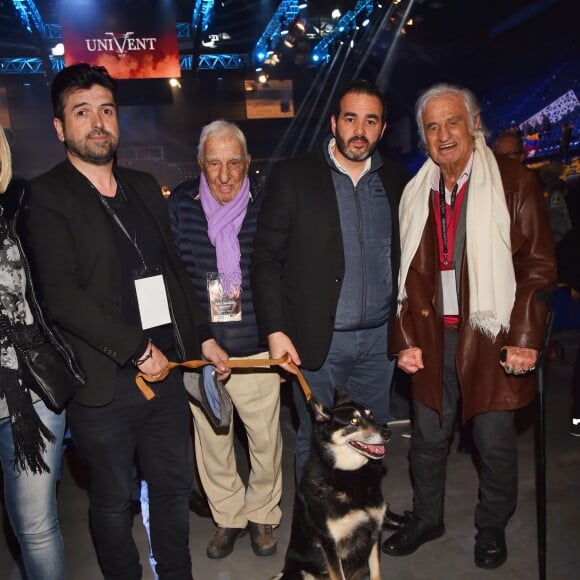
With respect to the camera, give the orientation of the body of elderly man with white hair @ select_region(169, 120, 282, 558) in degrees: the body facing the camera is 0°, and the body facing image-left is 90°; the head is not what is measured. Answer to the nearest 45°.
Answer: approximately 0°

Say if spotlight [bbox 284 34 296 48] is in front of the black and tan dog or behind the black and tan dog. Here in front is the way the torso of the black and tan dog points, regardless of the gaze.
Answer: behind

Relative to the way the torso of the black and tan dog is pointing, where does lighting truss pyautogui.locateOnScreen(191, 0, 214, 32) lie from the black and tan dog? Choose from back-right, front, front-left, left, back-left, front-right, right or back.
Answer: back-left

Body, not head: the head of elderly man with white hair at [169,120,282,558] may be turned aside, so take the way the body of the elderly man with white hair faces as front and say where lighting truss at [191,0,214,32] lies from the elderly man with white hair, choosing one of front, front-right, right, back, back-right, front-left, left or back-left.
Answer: back

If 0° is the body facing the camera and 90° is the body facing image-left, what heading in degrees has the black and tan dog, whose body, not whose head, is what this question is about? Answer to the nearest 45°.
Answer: approximately 315°

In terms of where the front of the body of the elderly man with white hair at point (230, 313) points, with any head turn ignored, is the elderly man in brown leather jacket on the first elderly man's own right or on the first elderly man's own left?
on the first elderly man's own left

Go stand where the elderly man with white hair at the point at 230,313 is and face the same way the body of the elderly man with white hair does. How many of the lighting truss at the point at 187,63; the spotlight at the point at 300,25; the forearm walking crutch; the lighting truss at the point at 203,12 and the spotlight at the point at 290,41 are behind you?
4

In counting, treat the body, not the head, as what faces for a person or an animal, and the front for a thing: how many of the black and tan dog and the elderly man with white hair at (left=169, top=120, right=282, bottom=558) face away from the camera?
0

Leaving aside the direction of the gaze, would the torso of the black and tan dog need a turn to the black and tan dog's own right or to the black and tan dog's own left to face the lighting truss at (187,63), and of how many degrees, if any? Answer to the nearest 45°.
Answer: approximately 135° to the black and tan dog's own left

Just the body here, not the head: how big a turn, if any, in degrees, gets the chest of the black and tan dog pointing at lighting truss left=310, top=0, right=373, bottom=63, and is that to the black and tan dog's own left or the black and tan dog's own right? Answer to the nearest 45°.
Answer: approximately 135° to the black and tan dog's own left

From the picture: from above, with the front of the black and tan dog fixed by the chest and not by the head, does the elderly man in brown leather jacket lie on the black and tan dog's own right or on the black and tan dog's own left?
on the black and tan dog's own left

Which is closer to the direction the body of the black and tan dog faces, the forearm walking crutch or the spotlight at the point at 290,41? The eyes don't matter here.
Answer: the forearm walking crutch
